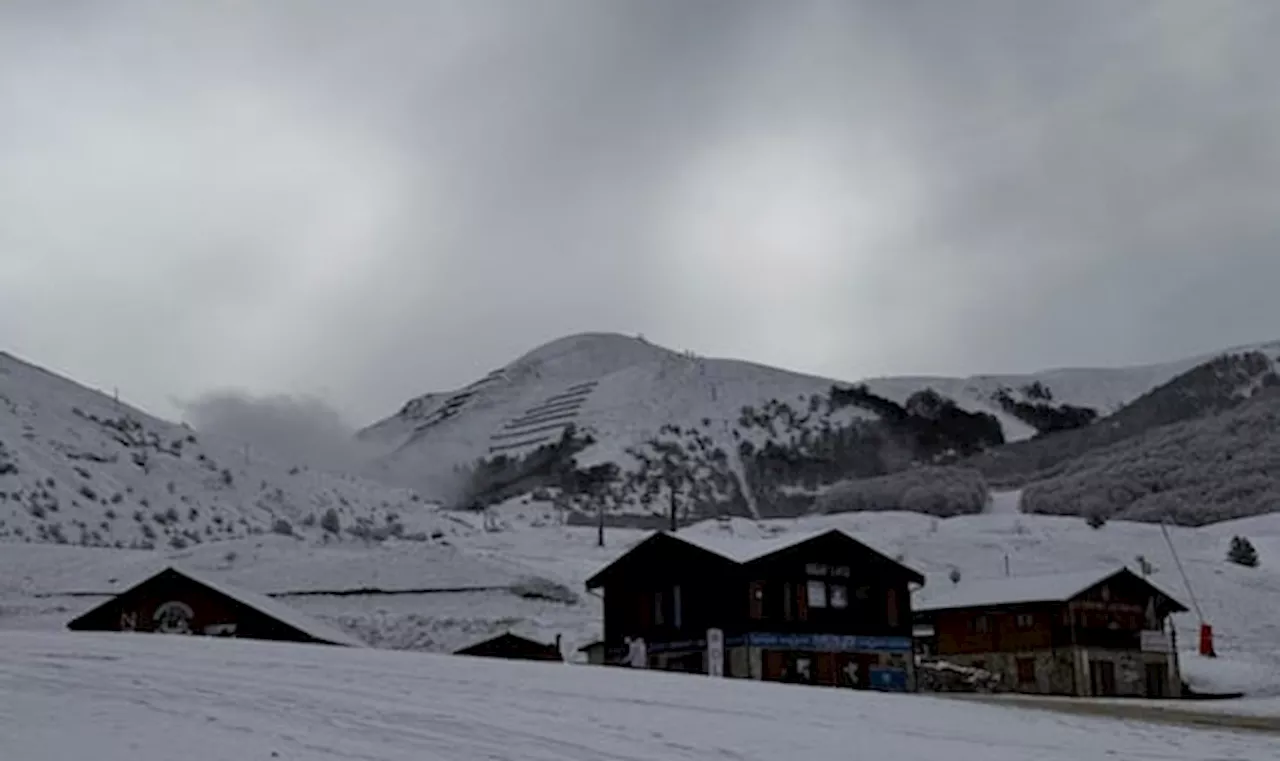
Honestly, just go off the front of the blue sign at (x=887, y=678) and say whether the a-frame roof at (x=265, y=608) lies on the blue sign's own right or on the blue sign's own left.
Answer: on the blue sign's own right

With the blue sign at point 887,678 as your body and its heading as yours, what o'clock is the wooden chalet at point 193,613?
The wooden chalet is roughly at 2 o'clock from the blue sign.

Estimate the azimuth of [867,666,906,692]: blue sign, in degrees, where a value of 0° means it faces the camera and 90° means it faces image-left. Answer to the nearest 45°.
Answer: approximately 0°
